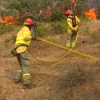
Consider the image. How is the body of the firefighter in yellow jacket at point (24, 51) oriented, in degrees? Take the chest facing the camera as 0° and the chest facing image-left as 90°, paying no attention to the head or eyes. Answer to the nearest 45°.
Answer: approximately 270°

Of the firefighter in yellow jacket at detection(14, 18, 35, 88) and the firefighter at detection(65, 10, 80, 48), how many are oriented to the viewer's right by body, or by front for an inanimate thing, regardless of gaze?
1

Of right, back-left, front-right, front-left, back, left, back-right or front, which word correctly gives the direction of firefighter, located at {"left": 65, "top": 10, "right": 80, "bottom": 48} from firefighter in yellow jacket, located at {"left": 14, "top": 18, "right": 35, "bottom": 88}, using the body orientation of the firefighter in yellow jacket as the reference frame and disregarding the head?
front-left

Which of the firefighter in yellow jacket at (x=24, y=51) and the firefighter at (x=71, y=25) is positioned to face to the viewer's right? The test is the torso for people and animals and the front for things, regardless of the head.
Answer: the firefighter in yellow jacket
